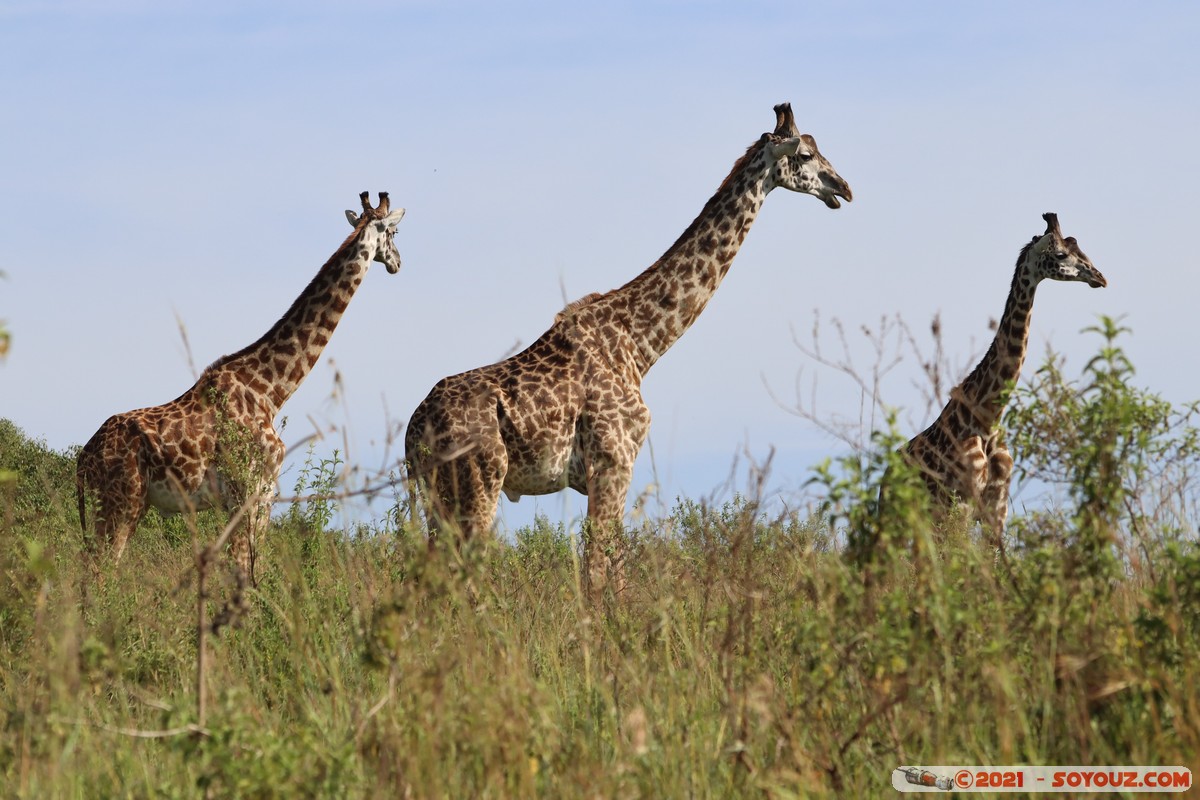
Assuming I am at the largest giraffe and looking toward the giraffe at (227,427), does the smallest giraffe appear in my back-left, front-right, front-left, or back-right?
back-right

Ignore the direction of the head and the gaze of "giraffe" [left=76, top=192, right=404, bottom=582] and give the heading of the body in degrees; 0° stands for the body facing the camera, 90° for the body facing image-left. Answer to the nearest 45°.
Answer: approximately 270°

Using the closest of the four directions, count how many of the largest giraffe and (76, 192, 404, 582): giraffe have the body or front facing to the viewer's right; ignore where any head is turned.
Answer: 2

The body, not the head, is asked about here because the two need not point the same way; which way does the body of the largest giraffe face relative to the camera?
to the viewer's right

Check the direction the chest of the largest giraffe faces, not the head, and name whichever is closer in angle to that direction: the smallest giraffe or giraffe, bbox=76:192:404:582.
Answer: the smallest giraffe

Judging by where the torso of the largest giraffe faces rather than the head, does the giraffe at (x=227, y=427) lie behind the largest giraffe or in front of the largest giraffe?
behind

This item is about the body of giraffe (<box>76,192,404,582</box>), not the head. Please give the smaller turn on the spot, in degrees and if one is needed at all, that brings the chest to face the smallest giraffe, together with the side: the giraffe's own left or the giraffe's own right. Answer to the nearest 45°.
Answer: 0° — it already faces it

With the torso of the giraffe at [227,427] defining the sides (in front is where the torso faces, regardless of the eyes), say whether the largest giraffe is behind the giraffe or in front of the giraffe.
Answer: in front

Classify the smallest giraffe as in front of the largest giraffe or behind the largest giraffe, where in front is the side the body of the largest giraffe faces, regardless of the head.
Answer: in front
